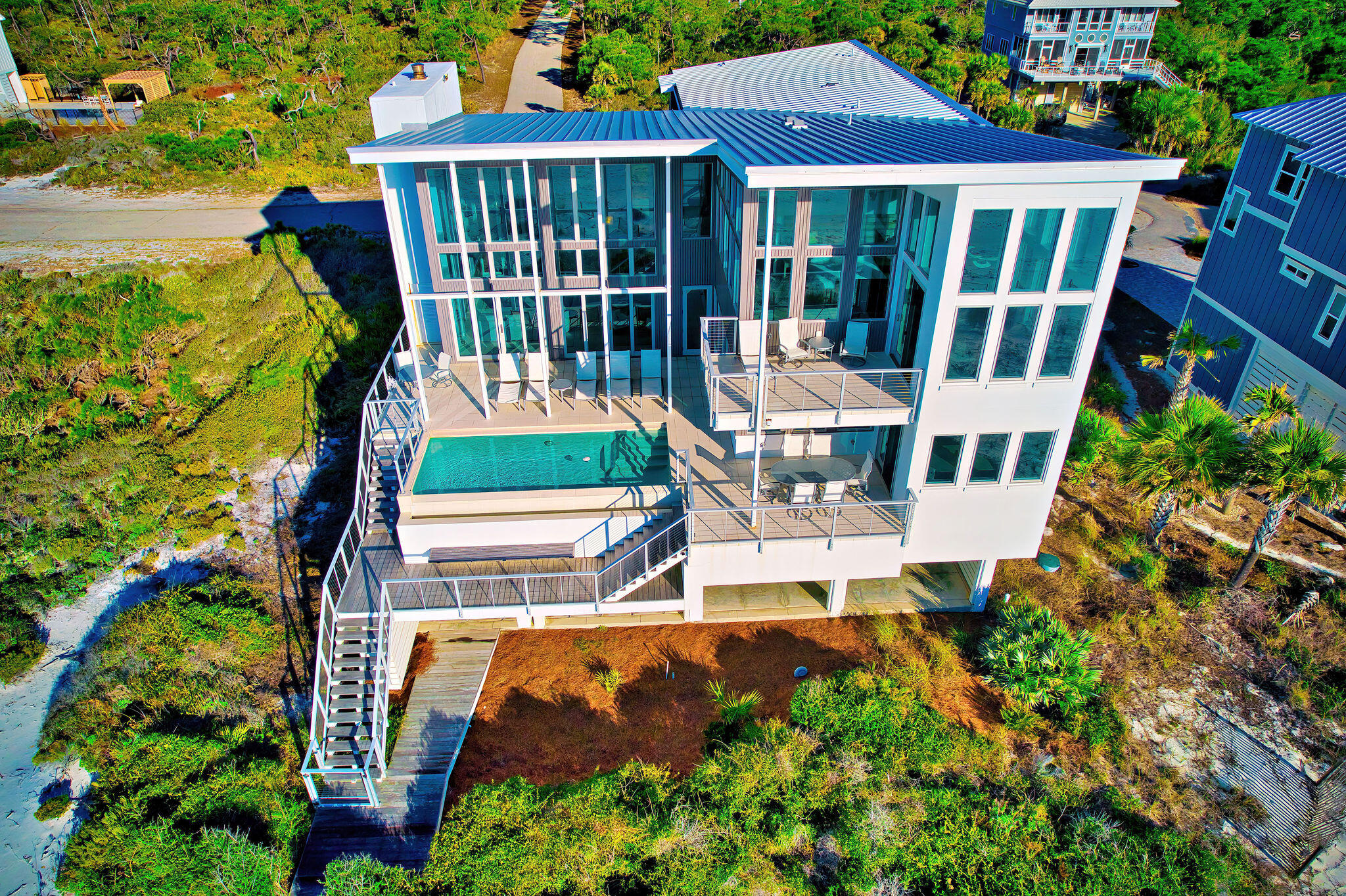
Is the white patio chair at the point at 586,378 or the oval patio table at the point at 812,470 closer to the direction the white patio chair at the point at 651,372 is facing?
the oval patio table

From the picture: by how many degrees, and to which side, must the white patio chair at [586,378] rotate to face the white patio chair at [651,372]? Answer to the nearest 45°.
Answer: approximately 90° to its left

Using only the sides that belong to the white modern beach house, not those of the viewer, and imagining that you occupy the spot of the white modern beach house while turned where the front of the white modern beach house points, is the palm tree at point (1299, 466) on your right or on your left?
on your left

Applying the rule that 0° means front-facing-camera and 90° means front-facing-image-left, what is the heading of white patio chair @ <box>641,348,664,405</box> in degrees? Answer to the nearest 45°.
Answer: approximately 0°

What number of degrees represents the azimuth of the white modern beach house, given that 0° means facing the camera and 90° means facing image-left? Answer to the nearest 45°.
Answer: approximately 0°

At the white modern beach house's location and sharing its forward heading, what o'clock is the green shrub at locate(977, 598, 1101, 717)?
The green shrub is roughly at 10 o'clock from the white modern beach house.

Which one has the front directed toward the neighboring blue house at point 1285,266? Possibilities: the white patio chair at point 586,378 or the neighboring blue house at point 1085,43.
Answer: the neighboring blue house at point 1085,43

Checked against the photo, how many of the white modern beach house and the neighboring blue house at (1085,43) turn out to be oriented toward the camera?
2

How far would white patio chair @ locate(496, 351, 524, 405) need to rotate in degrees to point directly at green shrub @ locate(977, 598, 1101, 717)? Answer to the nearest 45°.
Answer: approximately 45° to its left
